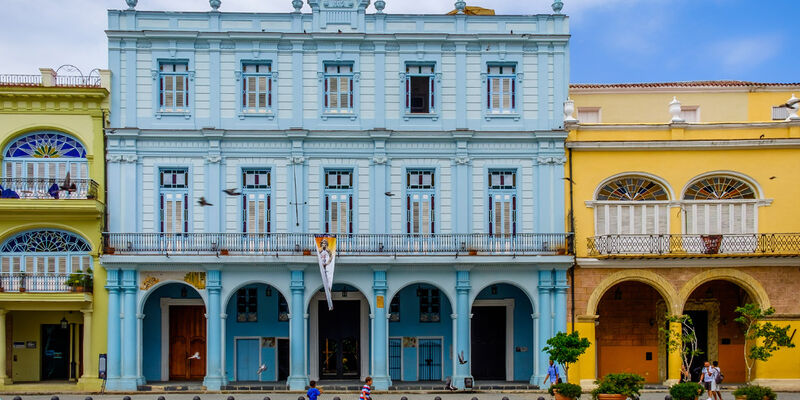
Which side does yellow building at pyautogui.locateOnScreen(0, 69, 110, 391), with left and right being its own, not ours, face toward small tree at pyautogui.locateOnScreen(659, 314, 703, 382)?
left

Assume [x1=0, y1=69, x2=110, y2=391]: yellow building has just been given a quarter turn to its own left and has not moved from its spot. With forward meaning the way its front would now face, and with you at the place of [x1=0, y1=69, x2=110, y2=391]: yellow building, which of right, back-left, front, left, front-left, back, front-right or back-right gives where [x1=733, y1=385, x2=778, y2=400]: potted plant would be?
front-right

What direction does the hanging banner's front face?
toward the camera

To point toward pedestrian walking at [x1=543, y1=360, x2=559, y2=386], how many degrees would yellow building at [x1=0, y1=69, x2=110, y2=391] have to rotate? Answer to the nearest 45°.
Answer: approximately 45° to its left

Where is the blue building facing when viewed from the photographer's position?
facing the viewer

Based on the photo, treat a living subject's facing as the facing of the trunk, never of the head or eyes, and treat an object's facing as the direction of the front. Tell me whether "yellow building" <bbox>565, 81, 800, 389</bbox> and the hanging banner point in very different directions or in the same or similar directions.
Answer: same or similar directions

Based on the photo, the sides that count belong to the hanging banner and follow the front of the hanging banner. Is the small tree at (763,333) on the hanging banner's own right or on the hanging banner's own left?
on the hanging banner's own left

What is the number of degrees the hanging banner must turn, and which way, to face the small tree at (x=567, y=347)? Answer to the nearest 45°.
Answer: approximately 45° to its left

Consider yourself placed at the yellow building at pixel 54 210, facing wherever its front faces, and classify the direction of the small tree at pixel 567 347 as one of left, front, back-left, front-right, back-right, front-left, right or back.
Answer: front-left
